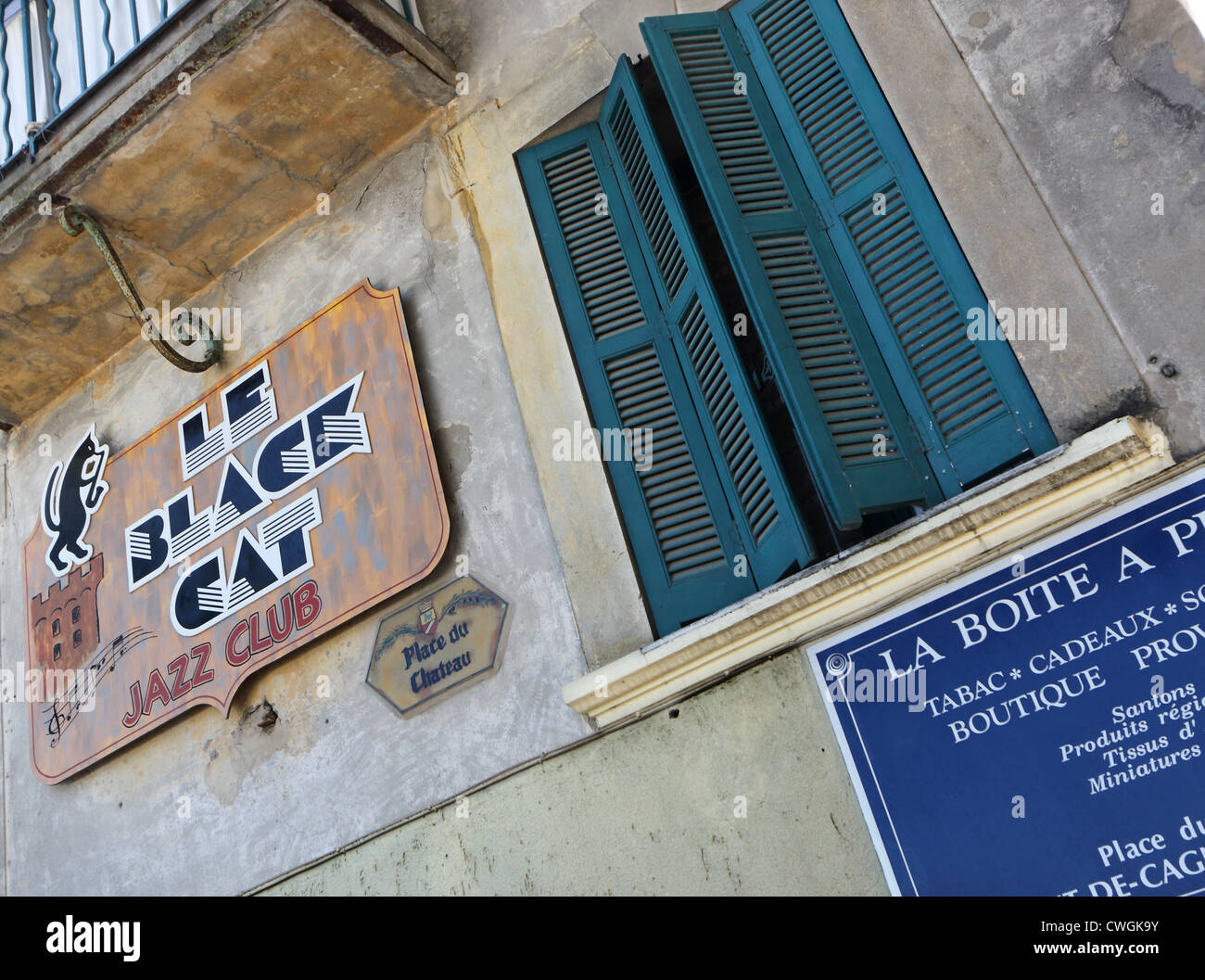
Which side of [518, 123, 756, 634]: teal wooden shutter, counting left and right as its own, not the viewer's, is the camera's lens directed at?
front

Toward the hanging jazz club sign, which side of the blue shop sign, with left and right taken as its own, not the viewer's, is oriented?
right

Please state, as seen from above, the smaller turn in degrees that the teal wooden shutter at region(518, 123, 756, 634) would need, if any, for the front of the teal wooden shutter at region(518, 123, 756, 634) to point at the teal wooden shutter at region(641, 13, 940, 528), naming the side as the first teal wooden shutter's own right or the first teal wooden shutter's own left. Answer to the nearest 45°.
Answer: approximately 45° to the first teal wooden shutter's own left

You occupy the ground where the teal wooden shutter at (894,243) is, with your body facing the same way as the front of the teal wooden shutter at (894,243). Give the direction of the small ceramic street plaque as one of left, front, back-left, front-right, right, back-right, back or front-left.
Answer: right

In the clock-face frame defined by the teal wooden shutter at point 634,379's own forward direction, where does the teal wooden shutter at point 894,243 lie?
the teal wooden shutter at point 894,243 is roughly at 10 o'clock from the teal wooden shutter at point 634,379.

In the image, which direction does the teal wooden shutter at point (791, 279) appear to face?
toward the camera

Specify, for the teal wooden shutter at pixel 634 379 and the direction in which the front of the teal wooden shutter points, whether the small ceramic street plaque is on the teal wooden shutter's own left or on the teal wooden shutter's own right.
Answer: on the teal wooden shutter's own right

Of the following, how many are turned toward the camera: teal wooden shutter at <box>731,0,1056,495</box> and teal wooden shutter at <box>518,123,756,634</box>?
2

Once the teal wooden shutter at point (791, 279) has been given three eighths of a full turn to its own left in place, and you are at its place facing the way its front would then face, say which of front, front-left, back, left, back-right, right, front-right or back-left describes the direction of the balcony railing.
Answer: back-left

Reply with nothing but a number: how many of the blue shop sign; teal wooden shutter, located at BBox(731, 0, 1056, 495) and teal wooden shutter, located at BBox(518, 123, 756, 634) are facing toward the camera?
3
